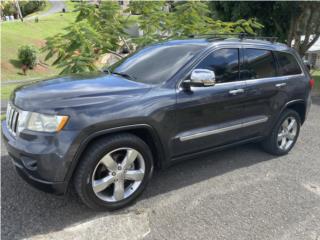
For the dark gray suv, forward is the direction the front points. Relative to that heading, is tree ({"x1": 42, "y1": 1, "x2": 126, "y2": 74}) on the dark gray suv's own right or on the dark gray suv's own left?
on the dark gray suv's own right

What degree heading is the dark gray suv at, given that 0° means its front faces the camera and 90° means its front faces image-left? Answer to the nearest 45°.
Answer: approximately 45°

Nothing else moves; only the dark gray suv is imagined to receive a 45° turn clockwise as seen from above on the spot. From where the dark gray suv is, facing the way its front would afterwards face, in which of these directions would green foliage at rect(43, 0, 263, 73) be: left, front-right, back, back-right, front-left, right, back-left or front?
right

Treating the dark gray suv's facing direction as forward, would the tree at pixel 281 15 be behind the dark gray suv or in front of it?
behind

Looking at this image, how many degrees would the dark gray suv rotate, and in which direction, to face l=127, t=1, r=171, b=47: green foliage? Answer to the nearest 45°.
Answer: approximately 135° to its right
